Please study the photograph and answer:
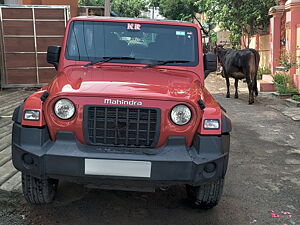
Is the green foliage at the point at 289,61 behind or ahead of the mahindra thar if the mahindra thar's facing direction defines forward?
behind

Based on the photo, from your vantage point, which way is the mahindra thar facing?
toward the camera

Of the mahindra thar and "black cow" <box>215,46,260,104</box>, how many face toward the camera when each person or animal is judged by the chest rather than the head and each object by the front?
1

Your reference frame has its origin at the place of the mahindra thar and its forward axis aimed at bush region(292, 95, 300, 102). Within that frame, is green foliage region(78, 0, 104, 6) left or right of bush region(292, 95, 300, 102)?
left

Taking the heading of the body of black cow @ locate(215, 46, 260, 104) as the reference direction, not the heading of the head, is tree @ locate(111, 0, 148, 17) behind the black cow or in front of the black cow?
in front

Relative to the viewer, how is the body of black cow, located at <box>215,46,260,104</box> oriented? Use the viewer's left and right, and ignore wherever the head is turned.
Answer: facing away from the viewer and to the left of the viewer

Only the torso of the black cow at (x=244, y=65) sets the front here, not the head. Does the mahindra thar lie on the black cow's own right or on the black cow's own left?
on the black cow's own left

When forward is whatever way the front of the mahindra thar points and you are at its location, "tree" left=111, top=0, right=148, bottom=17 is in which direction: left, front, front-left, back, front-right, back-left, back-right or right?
back

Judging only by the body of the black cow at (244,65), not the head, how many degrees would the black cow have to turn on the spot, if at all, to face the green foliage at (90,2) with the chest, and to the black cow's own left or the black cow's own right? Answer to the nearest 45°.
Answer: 0° — it already faces it
